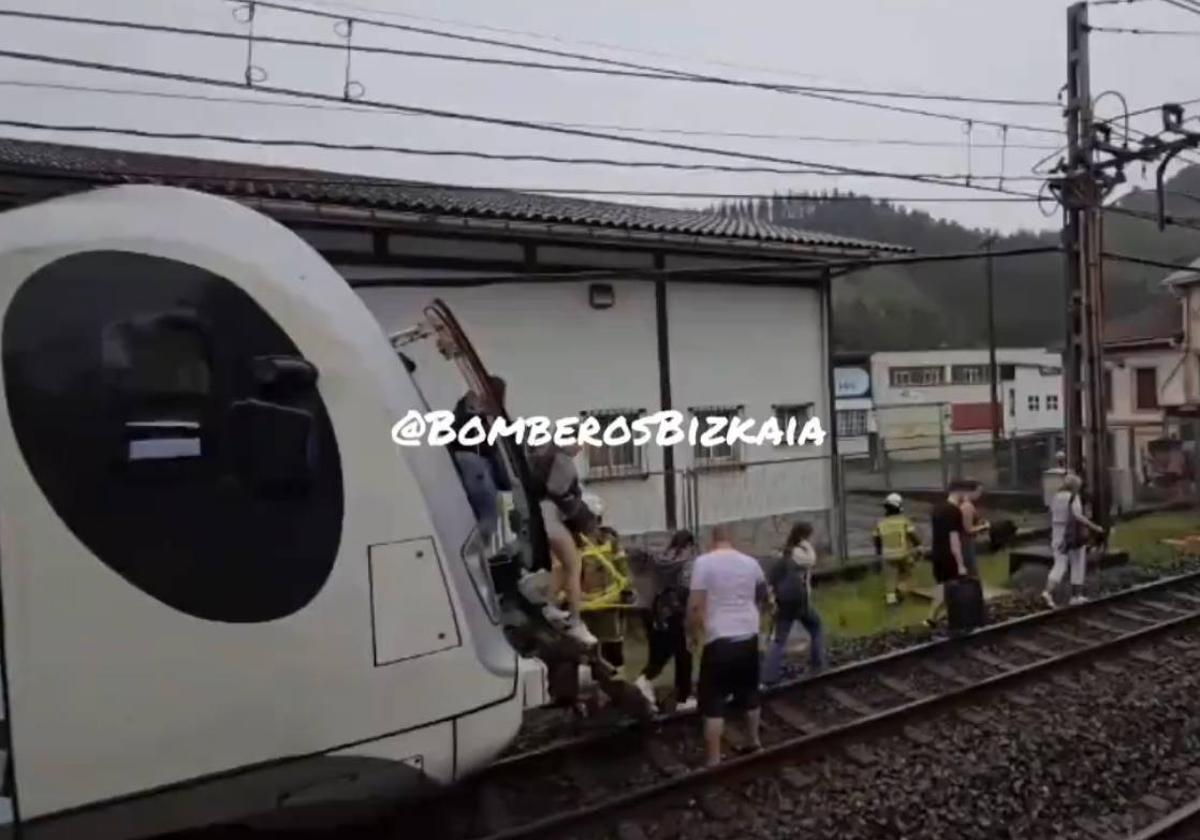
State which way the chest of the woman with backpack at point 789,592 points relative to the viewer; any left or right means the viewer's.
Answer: facing away from the viewer and to the right of the viewer

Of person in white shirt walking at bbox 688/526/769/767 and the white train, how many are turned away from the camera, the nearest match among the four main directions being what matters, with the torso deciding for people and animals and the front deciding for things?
1

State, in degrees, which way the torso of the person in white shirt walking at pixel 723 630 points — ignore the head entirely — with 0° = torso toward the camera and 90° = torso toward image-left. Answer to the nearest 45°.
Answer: approximately 180°

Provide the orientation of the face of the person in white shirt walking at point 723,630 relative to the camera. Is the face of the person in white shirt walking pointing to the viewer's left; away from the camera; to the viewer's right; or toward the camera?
away from the camera

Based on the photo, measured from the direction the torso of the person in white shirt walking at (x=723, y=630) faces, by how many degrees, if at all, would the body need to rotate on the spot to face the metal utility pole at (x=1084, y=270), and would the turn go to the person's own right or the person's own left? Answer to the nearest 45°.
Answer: approximately 45° to the person's own right

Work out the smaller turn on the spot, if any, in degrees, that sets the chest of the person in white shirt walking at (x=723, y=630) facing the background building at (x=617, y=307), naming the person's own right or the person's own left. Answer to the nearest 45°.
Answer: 0° — they already face it

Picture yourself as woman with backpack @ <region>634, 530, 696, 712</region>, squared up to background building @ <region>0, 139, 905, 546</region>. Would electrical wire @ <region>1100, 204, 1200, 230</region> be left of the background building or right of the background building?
right

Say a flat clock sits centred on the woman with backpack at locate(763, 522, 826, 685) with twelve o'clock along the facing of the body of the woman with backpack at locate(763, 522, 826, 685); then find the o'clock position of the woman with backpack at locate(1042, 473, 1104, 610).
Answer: the woman with backpack at locate(1042, 473, 1104, 610) is roughly at 12 o'clock from the woman with backpack at locate(763, 522, 826, 685).

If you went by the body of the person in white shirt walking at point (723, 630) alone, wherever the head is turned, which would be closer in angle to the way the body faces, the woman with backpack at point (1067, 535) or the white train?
the woman with backpack

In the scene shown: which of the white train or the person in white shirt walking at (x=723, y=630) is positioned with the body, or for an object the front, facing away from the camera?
the person in white shirt walking
